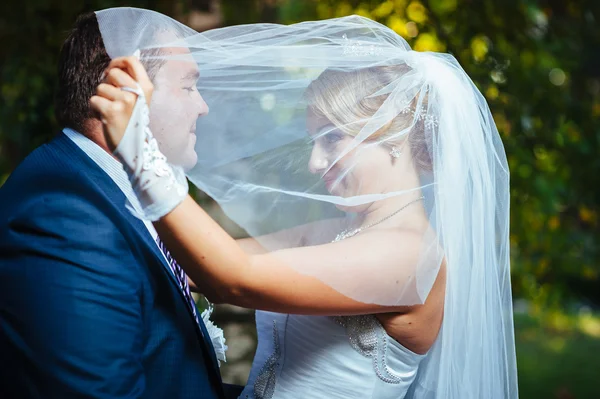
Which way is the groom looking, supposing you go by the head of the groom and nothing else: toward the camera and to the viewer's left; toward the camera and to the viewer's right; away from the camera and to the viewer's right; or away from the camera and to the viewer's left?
away from the camera and to the viewer's right

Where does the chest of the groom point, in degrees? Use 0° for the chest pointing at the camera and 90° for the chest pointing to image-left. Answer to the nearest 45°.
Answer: approximately 270°

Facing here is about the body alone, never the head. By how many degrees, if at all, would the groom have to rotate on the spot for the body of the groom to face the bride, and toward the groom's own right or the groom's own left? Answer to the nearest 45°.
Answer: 0° — they already face them

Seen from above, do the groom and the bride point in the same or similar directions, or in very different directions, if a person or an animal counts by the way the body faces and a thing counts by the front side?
very different directions

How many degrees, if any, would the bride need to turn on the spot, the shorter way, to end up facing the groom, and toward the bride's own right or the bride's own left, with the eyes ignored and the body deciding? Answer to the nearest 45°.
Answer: approximately 45° to the bride's own left

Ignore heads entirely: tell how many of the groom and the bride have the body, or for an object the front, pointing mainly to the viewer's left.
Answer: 1

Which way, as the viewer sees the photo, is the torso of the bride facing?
to the viewer's left
